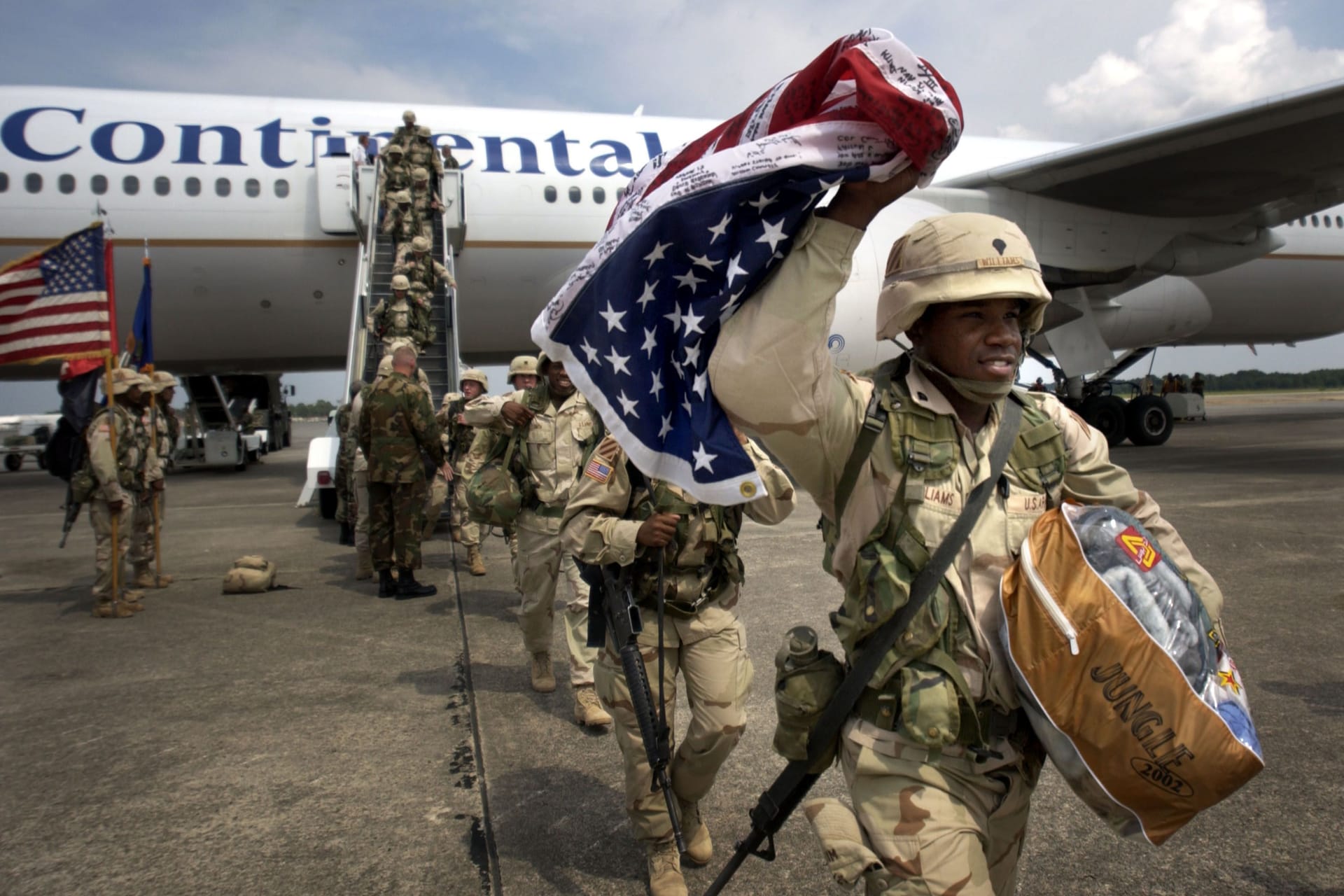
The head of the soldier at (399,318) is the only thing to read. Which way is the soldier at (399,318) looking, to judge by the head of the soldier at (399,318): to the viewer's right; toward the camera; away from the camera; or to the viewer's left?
toward the camera

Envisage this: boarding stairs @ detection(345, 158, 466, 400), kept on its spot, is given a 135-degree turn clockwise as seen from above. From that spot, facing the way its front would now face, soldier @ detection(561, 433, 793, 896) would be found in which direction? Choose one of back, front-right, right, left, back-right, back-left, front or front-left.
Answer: back-left

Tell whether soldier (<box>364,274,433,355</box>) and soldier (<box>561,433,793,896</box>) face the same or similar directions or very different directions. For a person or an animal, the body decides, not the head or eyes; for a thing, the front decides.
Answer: same or similar directions

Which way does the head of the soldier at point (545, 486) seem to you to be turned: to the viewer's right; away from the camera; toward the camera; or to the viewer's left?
toward the camera

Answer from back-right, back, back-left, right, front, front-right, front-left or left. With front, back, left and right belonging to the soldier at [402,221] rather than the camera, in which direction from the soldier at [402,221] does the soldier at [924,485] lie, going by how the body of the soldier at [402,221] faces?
front

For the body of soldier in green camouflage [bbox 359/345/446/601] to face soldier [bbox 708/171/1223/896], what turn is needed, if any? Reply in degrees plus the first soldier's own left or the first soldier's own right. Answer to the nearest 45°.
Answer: approximately 135° to the first soldier's own right

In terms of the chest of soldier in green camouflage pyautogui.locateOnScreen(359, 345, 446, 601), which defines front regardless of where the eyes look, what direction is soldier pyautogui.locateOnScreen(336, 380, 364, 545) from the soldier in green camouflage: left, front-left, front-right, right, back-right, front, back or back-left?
front-left

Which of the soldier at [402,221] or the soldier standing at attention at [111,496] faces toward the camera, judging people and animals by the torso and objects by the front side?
the soldier

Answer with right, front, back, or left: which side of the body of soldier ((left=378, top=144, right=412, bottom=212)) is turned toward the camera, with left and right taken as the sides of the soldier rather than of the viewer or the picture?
front

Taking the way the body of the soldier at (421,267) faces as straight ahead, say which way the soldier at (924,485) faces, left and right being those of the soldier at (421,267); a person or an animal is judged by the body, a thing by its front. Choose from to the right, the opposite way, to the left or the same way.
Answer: the same way

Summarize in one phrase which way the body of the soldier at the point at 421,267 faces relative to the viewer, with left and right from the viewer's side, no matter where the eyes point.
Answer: facing the viewer

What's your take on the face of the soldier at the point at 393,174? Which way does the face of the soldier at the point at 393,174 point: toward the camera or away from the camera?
toward the camera

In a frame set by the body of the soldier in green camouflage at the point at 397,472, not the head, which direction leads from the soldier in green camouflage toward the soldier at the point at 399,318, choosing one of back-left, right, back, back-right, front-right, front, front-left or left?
front-left

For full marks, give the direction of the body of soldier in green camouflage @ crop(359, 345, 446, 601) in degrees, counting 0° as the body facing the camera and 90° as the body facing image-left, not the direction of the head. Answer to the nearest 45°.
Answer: approximately 225°

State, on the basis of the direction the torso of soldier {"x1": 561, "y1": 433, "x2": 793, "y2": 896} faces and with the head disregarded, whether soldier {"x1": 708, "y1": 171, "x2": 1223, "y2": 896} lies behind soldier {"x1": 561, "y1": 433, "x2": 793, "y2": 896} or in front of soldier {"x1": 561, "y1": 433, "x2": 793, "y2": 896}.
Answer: in front

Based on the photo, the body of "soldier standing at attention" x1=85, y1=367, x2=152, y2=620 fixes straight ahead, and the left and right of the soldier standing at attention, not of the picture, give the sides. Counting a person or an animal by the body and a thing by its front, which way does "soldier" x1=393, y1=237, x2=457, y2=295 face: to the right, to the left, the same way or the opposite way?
to the right

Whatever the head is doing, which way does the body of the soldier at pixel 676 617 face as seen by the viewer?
toward the camera
